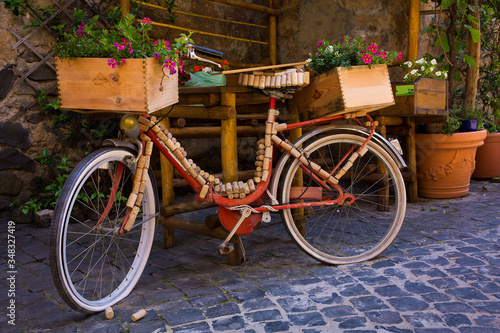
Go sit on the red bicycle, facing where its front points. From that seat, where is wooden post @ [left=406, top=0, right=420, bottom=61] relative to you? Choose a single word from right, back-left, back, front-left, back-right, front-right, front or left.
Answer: back

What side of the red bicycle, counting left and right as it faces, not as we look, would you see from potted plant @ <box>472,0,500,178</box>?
back

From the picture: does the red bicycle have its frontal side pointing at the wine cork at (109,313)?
yes

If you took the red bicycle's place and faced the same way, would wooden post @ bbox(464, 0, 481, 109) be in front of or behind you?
behind

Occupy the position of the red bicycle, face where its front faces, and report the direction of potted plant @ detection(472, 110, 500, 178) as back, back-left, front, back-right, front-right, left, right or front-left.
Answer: back

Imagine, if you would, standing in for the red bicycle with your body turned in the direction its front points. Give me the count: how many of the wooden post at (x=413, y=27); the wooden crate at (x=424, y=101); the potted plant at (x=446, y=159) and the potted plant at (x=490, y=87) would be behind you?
4

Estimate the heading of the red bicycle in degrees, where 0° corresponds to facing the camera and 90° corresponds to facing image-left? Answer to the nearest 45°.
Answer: approximately 45°

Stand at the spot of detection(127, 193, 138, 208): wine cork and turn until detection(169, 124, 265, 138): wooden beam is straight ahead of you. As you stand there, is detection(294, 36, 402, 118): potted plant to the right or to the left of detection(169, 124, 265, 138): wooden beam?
right

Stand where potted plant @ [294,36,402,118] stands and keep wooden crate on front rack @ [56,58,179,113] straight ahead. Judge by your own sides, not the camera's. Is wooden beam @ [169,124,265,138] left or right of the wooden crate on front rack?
right

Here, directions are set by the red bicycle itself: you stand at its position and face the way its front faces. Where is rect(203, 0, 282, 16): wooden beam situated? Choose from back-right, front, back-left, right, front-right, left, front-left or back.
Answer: back-right
